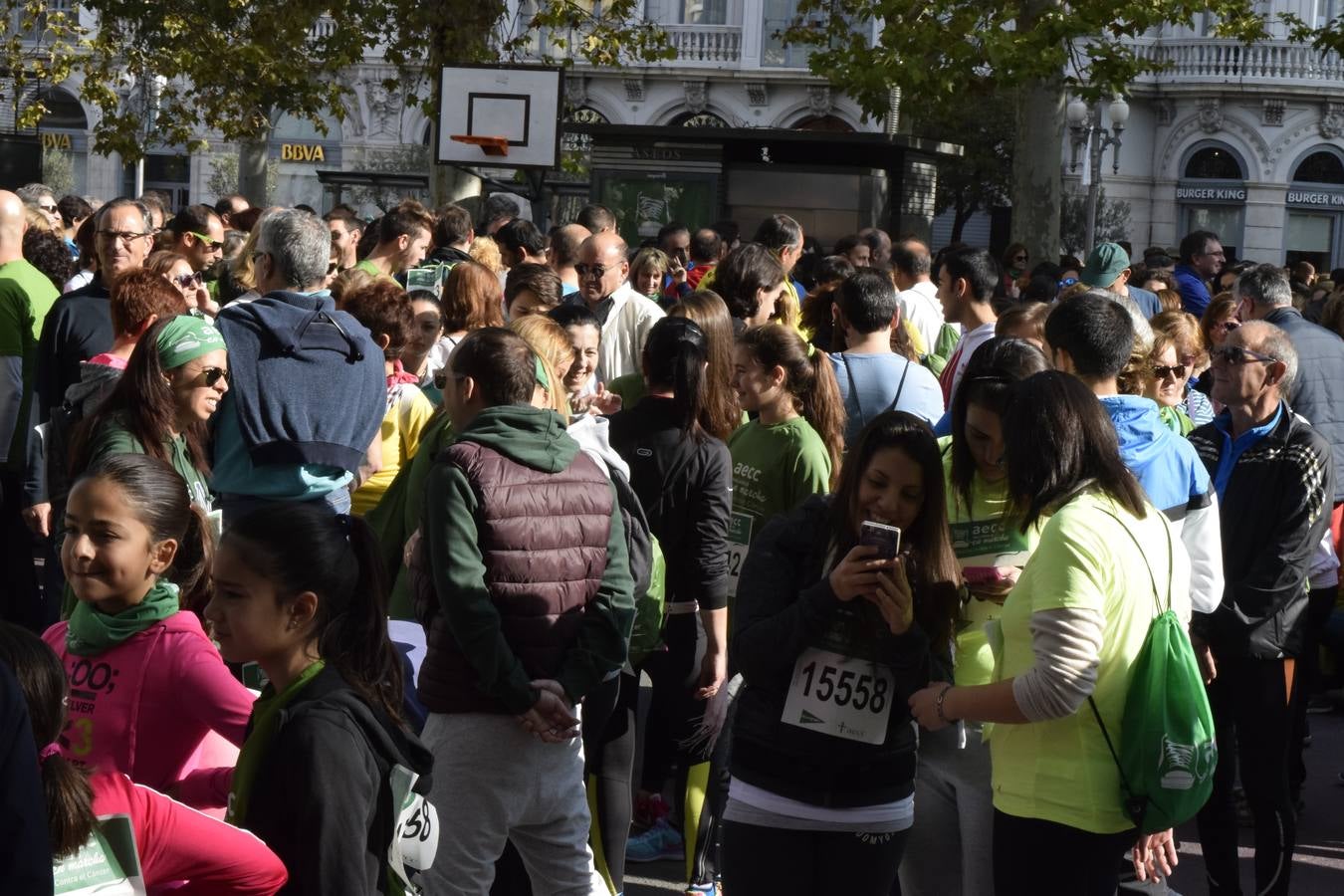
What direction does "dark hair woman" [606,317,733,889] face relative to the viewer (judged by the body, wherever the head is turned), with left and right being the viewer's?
facing away from the viewer

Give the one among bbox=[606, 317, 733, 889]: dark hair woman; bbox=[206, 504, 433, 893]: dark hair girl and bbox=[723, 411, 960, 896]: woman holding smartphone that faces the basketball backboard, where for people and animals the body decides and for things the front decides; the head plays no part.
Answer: bbox=[606, 317, 733, 889]: dark hair woman

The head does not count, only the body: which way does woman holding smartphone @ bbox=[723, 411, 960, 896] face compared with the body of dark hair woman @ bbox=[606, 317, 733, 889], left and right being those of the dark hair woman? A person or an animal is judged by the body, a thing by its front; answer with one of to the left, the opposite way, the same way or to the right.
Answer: the opposite way

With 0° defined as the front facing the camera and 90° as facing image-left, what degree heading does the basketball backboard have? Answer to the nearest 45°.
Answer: approximately 45°

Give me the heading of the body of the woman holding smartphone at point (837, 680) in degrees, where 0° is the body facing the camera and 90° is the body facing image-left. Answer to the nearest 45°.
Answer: approximately 0°

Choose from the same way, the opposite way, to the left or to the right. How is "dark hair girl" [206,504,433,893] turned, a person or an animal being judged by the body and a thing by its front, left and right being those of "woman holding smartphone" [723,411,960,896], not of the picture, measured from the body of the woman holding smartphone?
to the right

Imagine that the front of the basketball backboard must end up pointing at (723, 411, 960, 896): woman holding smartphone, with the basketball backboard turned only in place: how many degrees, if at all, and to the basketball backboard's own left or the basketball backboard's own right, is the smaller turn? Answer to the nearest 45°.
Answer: approximately 45° to the basketball backboard's own left

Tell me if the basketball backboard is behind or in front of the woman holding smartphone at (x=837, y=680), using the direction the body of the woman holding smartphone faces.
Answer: behind

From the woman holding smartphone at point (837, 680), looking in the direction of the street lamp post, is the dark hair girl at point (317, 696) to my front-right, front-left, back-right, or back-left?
back-left

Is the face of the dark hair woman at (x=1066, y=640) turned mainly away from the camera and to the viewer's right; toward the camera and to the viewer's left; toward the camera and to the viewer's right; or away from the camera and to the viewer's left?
away from the camera and to the viewer's left

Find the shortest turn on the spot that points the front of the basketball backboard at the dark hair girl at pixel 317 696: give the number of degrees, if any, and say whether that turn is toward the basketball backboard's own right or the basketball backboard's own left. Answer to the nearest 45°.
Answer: approximately 45° to the basketball backboard's own left

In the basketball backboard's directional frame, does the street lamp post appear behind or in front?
behind

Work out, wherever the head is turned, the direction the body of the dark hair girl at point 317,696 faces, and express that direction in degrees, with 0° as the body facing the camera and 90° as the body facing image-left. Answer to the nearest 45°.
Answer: approximately 90°
